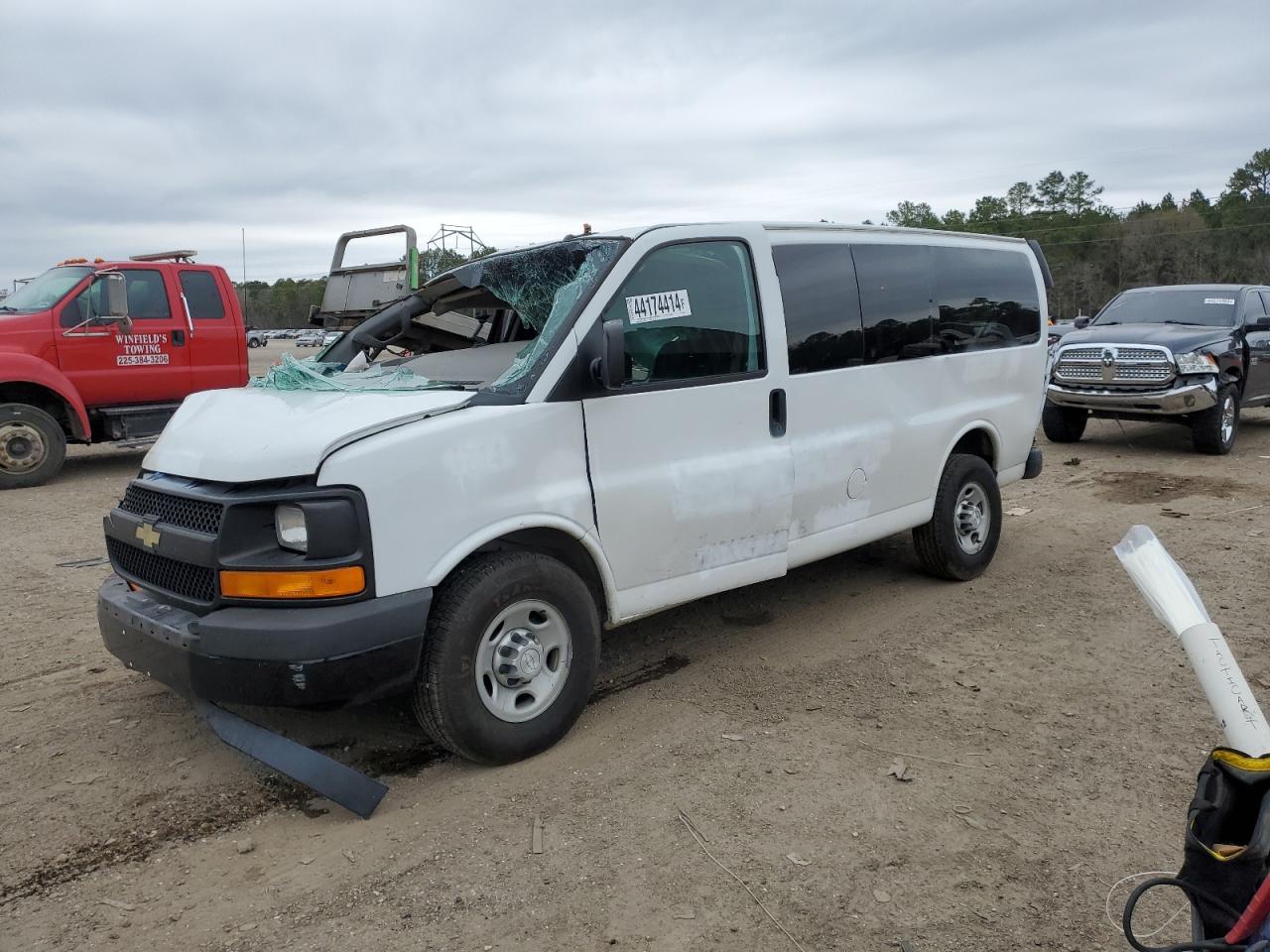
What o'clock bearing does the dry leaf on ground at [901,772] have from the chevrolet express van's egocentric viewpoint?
The dry leaf on ground is roughly at 8 o'clock from the chevrolet express van.

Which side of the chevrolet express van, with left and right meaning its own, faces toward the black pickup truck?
back

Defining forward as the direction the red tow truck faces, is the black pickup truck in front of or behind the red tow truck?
behind

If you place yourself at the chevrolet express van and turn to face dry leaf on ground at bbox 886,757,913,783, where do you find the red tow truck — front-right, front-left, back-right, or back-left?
back-right

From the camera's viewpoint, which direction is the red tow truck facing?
to the viewer's left

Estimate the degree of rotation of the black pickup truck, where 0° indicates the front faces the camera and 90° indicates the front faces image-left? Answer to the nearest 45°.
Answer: approximately 45°

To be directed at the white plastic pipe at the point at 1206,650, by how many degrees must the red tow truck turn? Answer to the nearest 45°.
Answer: approximately 90° to its left

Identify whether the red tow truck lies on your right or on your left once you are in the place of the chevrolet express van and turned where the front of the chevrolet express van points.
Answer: on your right
